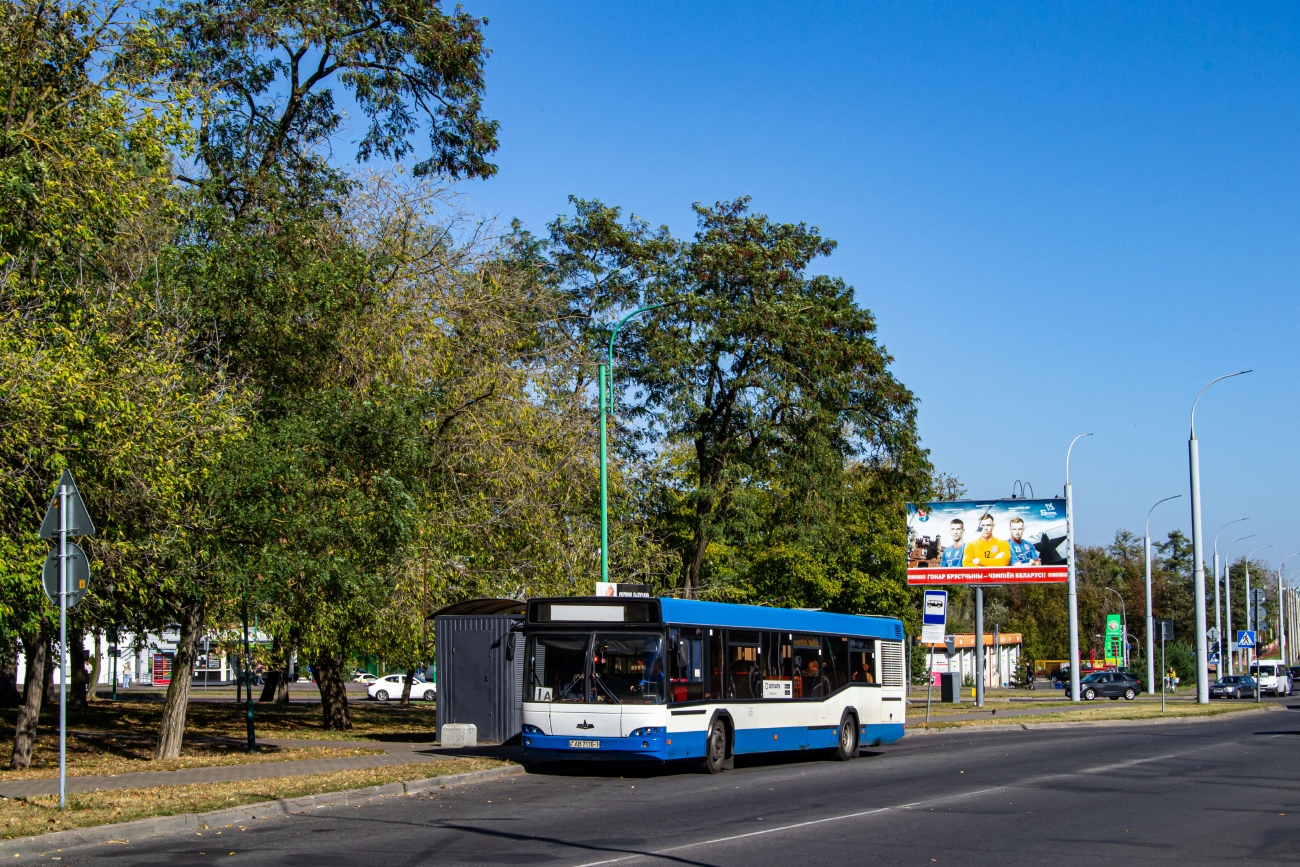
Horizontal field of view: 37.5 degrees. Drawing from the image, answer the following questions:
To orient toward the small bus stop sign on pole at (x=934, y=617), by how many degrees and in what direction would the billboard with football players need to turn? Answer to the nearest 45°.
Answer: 0° — it already faces it

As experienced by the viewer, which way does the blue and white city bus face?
facing the viewer and to the left of the viewer

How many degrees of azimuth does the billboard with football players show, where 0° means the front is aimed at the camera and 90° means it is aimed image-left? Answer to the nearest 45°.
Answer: approximately 0°

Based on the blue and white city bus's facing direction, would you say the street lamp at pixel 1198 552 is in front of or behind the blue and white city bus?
behind

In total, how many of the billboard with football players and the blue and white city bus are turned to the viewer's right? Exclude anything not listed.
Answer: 0

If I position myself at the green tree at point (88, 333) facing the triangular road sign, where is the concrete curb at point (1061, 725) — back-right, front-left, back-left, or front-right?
back-left

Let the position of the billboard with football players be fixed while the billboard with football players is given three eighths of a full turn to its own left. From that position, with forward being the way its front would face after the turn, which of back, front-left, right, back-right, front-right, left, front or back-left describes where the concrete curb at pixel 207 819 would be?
back-right

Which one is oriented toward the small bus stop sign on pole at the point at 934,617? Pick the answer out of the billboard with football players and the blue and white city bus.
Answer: the billboard with football players

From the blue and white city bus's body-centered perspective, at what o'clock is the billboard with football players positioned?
The billboard with football players is roughly at 5 o'clock from the blue and white city bus.

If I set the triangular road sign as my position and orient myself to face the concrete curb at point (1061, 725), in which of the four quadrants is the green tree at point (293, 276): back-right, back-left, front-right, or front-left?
front-left

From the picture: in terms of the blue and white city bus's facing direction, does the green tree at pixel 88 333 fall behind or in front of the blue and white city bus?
in front

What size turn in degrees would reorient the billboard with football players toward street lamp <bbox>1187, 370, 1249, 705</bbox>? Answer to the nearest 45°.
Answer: approximately 135° to its left

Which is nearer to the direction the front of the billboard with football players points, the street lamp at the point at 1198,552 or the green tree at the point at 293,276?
the green tree

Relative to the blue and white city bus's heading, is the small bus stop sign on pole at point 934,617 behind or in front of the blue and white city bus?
behind

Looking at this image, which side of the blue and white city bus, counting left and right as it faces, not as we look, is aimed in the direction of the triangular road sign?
front
